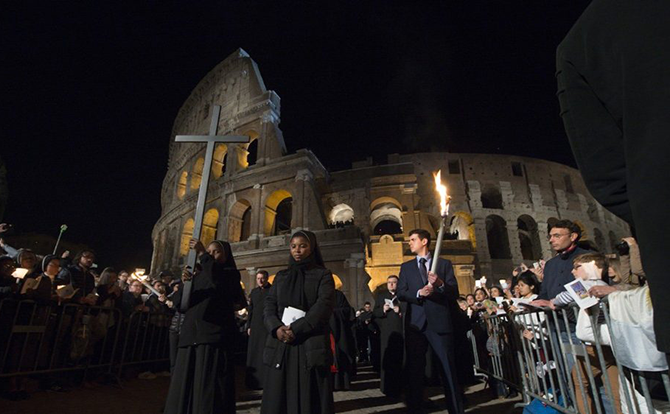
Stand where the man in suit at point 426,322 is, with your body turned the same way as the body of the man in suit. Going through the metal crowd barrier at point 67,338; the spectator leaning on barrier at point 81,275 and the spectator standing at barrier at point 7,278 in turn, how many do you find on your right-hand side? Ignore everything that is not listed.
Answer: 3

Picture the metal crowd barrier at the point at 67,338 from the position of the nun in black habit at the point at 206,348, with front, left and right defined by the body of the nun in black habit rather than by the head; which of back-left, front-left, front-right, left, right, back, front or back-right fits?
right

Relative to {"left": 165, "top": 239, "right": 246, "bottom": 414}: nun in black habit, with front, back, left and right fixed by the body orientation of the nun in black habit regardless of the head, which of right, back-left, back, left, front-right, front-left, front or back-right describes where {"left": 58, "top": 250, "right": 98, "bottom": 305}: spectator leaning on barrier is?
right

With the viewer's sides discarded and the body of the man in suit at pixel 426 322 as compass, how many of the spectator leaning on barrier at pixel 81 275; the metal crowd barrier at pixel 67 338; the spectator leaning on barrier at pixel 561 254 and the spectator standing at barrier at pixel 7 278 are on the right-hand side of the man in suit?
3

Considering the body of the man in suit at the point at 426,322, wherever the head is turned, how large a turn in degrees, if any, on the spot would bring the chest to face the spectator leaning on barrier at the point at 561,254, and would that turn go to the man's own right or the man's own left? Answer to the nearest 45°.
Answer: approximately 90° to the man's own left

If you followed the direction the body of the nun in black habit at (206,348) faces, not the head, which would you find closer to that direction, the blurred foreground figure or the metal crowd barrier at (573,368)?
the blurred foreground figure

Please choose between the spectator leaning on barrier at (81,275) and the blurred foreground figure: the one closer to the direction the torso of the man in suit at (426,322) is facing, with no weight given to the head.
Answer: the blurred foreground figure

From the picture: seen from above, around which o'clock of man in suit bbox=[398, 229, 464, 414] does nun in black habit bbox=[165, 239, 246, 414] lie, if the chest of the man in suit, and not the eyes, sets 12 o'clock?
The nun in black habit is roughly at 2 o'clock from the man in suit.

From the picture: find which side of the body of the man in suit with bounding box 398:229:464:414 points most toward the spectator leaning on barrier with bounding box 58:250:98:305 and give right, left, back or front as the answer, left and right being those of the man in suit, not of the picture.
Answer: right

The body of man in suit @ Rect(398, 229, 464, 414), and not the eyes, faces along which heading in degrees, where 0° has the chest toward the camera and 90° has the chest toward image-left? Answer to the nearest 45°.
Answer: approximately 0°

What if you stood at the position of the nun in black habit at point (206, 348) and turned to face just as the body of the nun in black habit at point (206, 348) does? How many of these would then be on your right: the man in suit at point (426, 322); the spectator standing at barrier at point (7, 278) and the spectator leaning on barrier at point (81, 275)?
2

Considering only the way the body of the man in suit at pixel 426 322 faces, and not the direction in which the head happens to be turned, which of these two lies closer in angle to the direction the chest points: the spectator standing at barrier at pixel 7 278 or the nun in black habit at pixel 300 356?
the nun in black habit

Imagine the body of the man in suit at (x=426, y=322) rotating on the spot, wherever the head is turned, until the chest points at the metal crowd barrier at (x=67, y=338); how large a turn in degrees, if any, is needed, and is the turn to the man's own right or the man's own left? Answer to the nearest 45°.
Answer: approximately 90° to the man's own right

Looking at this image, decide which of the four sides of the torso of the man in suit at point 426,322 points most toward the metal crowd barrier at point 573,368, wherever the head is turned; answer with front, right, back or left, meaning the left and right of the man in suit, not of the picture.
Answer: left
